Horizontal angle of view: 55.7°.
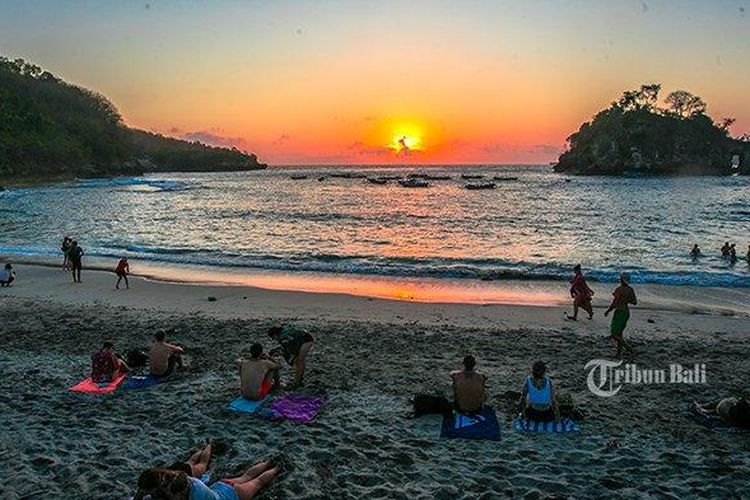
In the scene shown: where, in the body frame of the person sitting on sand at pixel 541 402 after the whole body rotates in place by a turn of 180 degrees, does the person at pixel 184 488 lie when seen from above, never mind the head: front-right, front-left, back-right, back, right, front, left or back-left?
front-right

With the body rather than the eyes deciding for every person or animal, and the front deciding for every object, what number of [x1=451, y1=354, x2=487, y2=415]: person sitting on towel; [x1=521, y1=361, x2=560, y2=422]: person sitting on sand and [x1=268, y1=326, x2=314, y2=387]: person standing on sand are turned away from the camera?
2

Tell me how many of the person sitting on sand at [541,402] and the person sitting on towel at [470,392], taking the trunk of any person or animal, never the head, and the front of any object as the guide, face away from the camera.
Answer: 2

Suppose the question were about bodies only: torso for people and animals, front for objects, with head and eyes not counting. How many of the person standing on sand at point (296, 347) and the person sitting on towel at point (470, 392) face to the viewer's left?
1

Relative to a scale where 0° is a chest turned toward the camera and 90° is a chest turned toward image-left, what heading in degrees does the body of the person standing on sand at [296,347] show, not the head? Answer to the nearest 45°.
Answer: approximately 90°

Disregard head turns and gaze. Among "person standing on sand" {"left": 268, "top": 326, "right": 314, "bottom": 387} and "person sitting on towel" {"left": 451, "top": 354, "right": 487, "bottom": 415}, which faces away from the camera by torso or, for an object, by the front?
the person sitting on towel

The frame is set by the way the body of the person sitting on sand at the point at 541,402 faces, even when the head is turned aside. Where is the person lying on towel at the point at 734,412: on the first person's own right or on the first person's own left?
on the first person's own right

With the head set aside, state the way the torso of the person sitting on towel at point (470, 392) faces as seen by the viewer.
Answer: away from the camera

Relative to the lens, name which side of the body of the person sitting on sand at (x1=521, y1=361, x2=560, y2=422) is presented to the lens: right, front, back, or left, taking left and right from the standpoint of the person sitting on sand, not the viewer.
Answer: back

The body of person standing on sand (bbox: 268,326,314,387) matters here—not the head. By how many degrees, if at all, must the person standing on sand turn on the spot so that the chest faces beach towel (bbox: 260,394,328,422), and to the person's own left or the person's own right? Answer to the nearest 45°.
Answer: approximately 90° to the person's own left

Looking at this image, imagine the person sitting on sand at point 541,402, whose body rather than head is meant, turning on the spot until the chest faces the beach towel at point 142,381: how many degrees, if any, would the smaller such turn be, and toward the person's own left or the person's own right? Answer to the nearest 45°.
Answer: approximately 90° to the person's own left

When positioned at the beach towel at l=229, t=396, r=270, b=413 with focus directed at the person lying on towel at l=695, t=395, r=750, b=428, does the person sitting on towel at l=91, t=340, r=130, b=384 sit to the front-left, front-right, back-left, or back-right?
back-left

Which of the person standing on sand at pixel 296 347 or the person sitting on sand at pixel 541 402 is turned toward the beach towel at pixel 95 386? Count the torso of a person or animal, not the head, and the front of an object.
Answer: the person standing on sand

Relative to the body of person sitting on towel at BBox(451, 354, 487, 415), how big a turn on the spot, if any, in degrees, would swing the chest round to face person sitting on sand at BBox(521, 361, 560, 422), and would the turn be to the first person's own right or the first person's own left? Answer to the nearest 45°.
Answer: approximately 90° to the first person's own right
